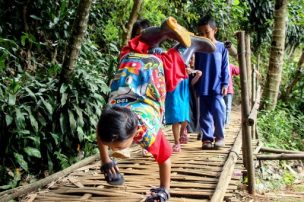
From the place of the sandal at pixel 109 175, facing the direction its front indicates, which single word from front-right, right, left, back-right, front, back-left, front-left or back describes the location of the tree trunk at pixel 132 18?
back-left

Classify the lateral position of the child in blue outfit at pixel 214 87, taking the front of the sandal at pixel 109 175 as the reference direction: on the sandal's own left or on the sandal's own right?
on the sandal's own left

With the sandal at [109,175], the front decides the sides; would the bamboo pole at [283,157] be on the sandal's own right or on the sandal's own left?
on the sandal's own left

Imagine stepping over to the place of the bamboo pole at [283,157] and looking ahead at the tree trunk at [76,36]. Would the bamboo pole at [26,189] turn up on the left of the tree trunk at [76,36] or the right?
left

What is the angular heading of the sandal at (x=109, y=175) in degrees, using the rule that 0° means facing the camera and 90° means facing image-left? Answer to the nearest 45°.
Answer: approximately 315°

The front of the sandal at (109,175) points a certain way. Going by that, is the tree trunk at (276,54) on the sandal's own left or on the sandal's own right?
on the sandal's own left

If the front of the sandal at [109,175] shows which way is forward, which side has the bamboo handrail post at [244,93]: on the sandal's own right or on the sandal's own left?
on the sandal's own left

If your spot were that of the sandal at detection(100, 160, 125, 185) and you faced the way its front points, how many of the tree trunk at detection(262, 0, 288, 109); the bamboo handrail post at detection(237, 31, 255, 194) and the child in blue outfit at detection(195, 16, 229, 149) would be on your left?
3
